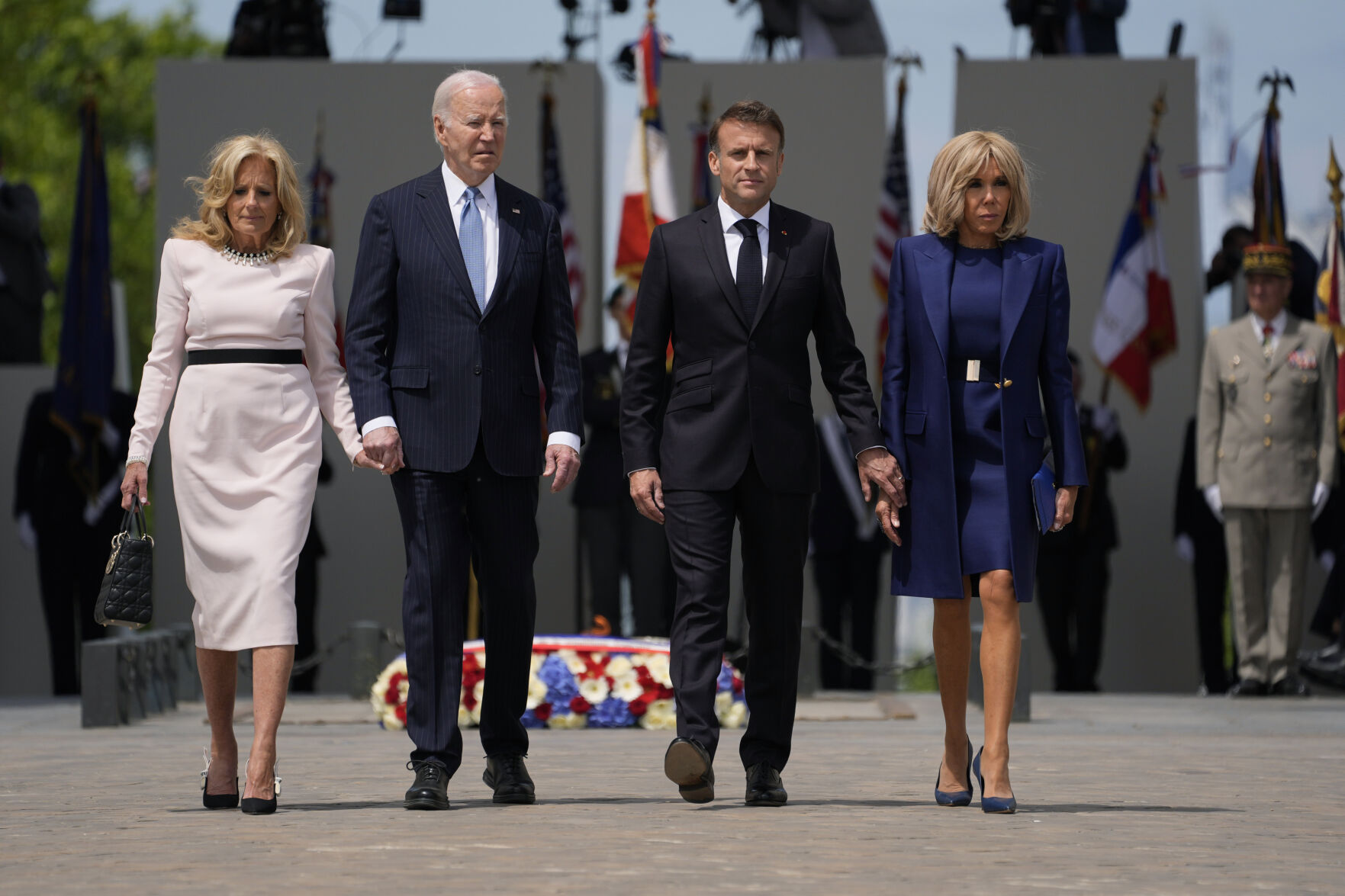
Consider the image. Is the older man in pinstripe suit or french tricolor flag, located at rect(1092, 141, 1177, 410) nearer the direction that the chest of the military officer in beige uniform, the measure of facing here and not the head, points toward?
the older man in pinstripe suit

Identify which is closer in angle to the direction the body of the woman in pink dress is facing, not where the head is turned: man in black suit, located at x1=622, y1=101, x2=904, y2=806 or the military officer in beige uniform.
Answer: the man in black suit

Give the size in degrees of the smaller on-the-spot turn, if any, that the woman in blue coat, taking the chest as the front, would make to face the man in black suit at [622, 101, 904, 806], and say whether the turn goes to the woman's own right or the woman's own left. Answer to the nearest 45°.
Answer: approximately 90° to the woman's own right

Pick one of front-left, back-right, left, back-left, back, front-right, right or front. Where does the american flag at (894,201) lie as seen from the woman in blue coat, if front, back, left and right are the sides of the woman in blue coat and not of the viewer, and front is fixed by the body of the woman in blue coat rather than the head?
back

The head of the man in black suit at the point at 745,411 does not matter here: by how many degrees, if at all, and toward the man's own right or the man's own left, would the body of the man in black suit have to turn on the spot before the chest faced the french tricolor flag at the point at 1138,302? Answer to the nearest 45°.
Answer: approximately 180°

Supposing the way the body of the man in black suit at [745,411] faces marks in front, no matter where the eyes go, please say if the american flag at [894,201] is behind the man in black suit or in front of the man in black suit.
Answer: behind

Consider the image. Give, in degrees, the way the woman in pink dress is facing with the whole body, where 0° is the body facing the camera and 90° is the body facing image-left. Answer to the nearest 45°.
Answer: approximately 0°

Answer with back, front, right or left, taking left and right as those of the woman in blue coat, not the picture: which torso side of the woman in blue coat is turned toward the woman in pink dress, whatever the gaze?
right
